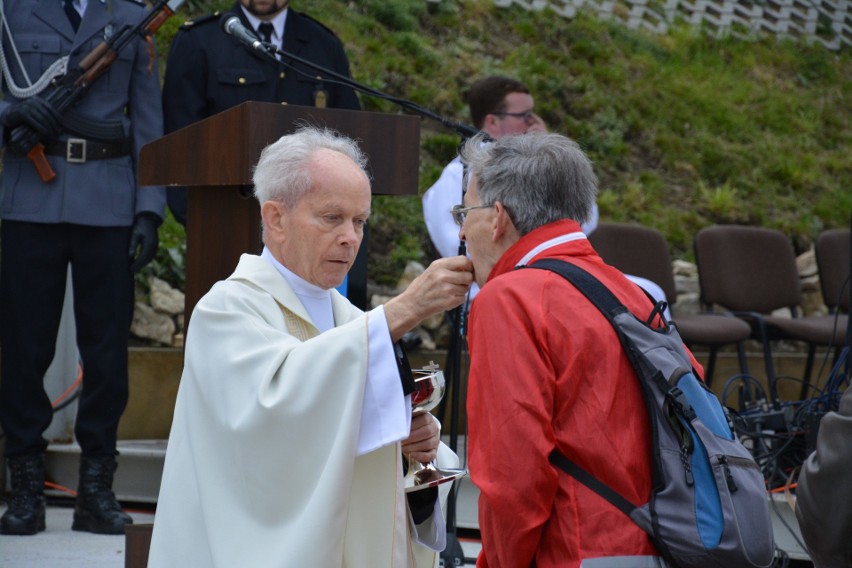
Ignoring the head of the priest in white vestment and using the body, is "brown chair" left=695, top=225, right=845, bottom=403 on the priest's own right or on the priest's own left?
on the priest's own left

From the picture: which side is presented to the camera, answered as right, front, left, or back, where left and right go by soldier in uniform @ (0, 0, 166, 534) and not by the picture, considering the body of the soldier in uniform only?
front

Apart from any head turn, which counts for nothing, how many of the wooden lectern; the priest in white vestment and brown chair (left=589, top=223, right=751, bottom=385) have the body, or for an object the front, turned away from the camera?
0

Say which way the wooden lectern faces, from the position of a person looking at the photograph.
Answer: facing the viewer and to the right of the viewer

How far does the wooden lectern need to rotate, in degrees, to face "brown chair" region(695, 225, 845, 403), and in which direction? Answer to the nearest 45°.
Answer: approximately 90° to its left

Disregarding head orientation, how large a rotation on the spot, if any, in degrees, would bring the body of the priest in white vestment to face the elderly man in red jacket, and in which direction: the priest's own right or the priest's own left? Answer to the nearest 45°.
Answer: approximately 45° to the priest's own left

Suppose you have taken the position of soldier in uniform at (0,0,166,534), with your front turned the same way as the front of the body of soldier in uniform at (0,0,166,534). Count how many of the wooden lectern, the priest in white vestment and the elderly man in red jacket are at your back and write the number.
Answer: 0

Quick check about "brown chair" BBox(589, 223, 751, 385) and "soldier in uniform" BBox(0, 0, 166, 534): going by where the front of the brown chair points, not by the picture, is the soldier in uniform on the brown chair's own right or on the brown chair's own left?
on the brown chair's own right

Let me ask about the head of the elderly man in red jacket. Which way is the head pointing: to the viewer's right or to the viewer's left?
to the viewer's left

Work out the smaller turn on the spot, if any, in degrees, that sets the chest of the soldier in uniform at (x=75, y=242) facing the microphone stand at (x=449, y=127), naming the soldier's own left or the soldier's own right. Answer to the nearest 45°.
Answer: approximately 45° to the soldier's own left

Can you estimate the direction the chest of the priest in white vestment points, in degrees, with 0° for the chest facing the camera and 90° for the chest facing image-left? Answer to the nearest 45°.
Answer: approximately 315°

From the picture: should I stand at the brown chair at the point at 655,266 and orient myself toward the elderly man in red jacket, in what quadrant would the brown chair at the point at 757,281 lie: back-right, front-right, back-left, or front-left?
back-left

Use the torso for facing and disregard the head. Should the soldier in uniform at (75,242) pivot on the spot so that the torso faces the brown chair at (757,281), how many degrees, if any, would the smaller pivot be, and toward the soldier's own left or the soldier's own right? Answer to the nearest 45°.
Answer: approximately 90° to the soldier's own left

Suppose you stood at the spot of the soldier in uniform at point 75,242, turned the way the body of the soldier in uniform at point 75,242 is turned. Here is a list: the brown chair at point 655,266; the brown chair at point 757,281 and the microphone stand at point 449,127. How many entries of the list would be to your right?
0

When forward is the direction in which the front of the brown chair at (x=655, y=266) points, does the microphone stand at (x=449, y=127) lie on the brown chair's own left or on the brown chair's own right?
on the brown chair's own right

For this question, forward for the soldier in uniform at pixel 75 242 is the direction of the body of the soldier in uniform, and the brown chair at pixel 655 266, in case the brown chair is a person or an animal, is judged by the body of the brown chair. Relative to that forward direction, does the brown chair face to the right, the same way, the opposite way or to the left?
the same way

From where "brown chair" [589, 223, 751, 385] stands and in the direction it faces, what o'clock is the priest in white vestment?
The priest in white vestment is roughly at 2 o'clock from the brown chair.
